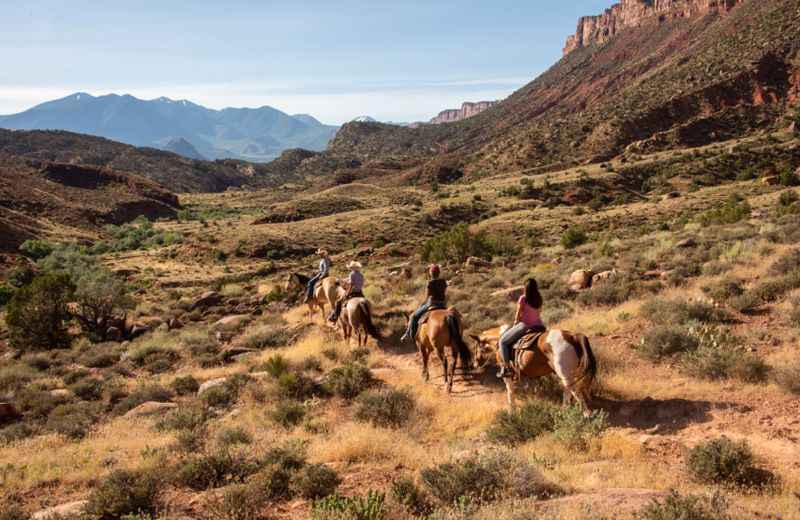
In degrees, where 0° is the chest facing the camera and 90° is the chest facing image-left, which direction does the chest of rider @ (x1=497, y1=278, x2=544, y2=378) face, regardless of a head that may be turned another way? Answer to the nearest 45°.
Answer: approximately 135°

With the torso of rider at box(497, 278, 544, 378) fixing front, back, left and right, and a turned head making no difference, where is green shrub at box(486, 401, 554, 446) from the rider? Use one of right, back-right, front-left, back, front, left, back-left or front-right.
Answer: back-left

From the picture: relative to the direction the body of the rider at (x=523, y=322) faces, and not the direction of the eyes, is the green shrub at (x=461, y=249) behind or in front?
in front

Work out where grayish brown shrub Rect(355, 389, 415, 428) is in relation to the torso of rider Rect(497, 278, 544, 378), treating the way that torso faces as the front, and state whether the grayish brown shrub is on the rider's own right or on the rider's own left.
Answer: on the rider's own left

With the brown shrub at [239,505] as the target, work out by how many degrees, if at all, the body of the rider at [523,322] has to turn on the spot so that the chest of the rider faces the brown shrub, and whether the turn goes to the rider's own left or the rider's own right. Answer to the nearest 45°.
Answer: approximately 90° to the rider's own left

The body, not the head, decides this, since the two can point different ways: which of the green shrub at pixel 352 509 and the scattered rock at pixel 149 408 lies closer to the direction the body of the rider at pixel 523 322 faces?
the scattered rock

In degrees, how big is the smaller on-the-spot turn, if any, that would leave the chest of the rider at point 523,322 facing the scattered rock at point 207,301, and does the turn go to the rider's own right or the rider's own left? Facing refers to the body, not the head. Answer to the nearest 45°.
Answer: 0° — they already face it

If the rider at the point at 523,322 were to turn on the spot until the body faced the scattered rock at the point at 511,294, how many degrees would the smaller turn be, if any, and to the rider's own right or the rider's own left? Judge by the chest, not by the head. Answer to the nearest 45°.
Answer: approximately 45° to the rider's own right

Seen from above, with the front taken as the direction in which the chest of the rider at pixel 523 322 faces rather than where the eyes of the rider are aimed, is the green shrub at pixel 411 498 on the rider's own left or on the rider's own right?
on the rider's own left

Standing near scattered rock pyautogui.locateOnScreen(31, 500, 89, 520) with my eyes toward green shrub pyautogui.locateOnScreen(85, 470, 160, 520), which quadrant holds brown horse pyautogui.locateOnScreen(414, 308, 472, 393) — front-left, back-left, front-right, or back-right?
front-left

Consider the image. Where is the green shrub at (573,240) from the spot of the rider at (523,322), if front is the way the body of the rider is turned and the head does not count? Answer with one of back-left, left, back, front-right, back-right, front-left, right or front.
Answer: front-right

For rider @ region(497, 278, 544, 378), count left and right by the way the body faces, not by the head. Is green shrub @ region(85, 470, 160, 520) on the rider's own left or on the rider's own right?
on the rider's own left

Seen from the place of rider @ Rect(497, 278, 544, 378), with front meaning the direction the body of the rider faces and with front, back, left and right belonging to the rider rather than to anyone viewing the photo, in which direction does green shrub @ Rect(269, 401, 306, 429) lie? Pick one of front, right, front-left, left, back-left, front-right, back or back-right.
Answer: front-left

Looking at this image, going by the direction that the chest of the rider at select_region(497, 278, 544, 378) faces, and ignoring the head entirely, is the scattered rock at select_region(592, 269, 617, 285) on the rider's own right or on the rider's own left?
on the rider's own right

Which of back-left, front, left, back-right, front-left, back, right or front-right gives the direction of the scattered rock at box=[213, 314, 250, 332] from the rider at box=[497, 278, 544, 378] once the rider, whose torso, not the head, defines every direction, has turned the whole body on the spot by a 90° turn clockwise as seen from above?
left
